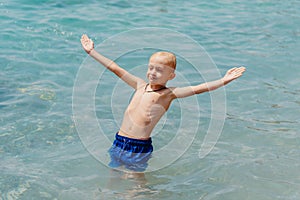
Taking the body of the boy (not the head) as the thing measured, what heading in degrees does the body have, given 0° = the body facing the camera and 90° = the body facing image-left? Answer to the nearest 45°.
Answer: approximately 45°
